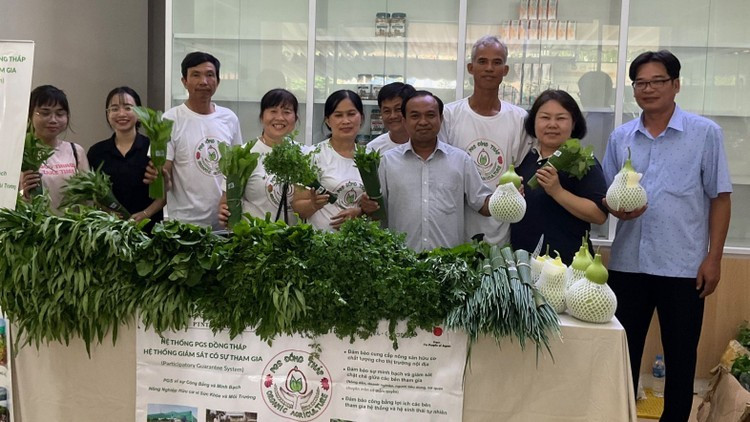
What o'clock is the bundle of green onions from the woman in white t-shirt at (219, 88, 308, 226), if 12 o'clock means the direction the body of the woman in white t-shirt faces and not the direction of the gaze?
The bundle of green onions is roughly at 11 o'clock from the woman in white t-shirt.

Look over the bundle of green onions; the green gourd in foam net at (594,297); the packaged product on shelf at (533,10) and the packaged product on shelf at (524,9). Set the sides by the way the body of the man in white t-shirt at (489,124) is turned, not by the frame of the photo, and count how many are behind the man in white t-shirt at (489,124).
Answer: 2

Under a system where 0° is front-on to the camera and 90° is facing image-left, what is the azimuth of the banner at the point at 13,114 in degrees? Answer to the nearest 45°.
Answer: approximately 0°

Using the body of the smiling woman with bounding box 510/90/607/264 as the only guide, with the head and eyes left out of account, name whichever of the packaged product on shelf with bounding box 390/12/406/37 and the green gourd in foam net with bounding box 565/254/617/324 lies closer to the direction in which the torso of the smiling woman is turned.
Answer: the green gourd in foam net

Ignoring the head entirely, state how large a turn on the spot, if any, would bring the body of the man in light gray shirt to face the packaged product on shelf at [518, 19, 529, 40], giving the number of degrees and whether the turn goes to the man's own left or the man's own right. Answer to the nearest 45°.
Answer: approximately 180°

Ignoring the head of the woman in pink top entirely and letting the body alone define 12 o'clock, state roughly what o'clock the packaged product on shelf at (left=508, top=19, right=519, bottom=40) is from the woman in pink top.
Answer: The packaged product on shelf is roughly at 9 o'clock from the woman in pink top.
